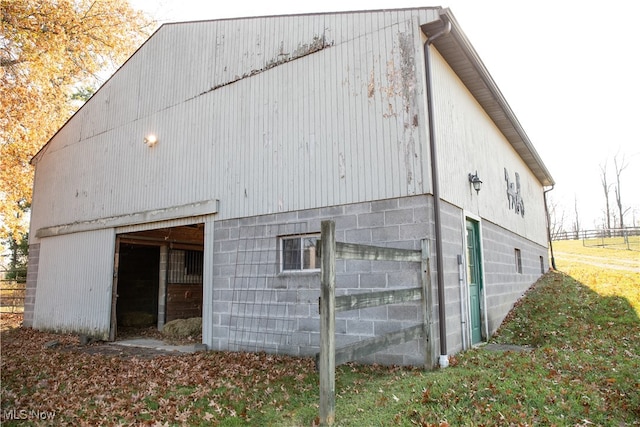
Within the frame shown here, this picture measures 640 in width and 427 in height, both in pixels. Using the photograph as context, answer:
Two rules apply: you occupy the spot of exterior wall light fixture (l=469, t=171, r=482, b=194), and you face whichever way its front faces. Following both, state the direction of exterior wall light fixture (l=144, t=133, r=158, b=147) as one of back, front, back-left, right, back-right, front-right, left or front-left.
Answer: back-right

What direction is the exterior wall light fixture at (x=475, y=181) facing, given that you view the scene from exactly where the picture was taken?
facing the viewer and to the right of the viewer

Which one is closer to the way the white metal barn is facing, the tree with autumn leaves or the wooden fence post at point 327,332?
the wooden fence post

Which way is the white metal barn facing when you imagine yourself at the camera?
facing the viewer and to the left of the viewer

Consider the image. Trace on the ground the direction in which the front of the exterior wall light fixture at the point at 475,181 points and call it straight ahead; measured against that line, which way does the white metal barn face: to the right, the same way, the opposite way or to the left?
to the right

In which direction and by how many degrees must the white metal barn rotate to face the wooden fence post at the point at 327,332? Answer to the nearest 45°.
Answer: approximately 45° to its left

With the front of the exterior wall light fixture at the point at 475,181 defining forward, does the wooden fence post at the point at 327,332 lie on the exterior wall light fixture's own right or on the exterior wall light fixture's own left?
on the exterior wall light fixture's own right

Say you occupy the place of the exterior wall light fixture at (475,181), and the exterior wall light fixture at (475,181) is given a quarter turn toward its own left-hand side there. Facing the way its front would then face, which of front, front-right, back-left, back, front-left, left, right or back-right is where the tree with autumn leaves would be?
back-left

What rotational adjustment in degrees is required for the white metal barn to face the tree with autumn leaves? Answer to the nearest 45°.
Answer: approximately 90° to its right
